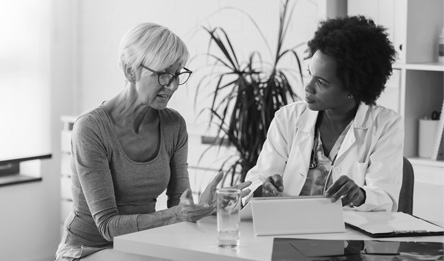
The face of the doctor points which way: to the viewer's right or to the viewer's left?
to the viewer's left

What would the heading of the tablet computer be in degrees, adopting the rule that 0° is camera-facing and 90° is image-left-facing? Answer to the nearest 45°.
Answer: approximately 180°

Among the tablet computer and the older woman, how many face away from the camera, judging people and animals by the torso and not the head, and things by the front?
1

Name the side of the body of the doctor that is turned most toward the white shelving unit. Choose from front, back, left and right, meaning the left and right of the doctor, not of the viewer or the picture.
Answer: back

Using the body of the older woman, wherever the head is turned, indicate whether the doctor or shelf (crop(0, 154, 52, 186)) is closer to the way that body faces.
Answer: the doctor

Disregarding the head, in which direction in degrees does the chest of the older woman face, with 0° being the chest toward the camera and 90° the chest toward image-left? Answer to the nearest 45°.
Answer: approximately 315°

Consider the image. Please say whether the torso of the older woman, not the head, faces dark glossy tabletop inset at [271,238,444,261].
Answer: yes

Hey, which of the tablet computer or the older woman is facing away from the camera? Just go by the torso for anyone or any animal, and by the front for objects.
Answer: the tablet computer

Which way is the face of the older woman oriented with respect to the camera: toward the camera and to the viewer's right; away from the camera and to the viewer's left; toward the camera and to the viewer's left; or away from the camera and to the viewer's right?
toward the camera and to the viewer's right

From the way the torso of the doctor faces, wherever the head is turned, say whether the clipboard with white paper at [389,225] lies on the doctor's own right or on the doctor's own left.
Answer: on the doctor's own left

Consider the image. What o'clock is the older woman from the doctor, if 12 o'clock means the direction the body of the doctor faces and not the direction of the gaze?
The older woman is roughly at 1 o'clock from the doctor.
